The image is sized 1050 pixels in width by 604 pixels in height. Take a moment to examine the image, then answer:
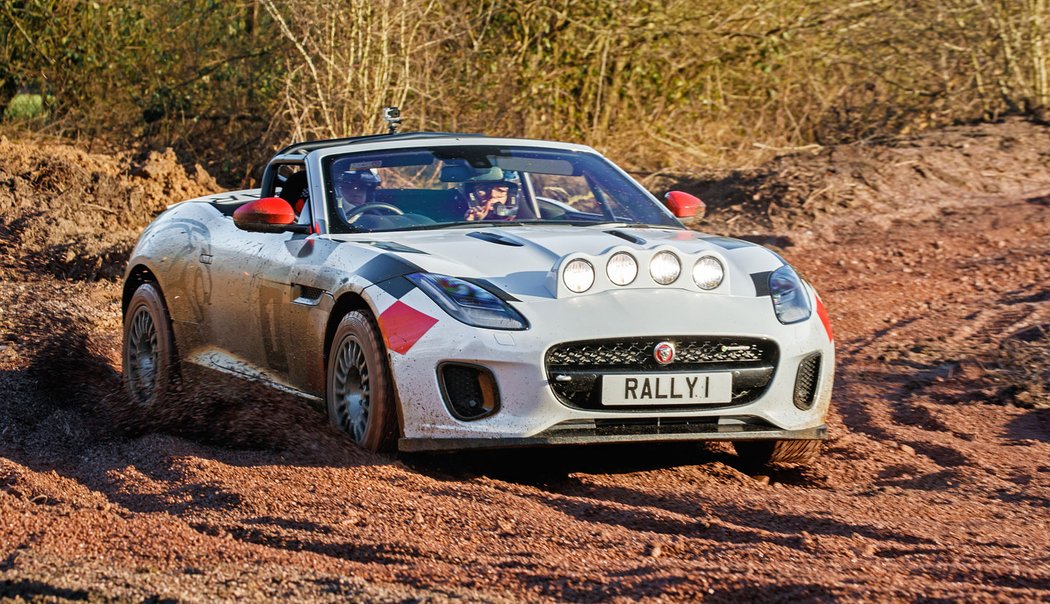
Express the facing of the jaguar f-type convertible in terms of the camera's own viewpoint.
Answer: facing the viewer and to the right of the viewer
